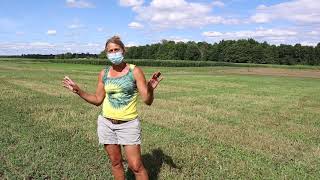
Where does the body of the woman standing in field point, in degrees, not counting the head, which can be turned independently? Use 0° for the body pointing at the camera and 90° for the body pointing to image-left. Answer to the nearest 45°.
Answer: approximately 0°
